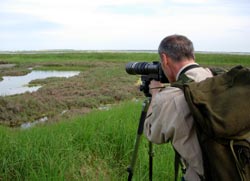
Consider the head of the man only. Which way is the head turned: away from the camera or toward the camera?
away from the camera

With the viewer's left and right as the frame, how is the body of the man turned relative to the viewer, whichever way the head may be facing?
facing away from the viewer and to the left of the viewer
